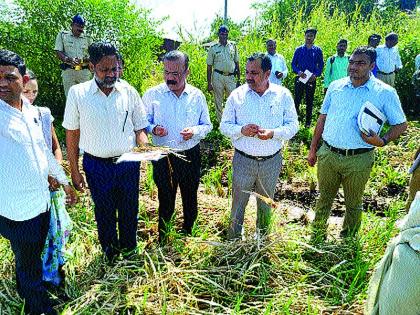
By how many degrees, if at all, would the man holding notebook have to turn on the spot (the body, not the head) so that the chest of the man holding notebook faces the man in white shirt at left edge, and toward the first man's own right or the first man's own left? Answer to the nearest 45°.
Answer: approximately 45° to the first man's own right

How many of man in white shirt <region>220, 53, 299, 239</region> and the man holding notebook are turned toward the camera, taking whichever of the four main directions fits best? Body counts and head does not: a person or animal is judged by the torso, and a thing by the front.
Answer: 2

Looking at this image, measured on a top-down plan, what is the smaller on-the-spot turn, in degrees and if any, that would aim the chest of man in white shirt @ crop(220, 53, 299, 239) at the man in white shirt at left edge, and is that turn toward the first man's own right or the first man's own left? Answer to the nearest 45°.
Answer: approximately 45° to the first man's own right

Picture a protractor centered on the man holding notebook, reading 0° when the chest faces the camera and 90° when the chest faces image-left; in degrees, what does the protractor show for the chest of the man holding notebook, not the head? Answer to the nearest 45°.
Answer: approximately 0°

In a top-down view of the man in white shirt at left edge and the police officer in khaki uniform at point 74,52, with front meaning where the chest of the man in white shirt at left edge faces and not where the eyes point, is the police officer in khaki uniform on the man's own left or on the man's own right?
on the man's own left

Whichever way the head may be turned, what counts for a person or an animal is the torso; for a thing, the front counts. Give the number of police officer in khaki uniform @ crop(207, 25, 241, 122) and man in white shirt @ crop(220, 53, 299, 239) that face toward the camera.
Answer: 2

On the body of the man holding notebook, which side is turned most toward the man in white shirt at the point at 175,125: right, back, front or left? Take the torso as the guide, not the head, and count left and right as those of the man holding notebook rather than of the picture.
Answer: right

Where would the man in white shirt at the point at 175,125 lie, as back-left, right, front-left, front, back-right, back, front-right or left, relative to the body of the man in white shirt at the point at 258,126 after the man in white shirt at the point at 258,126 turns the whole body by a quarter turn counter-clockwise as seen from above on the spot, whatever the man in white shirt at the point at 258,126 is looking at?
back

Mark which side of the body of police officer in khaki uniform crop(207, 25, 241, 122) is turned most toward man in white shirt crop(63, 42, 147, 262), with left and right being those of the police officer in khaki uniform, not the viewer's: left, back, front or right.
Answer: front

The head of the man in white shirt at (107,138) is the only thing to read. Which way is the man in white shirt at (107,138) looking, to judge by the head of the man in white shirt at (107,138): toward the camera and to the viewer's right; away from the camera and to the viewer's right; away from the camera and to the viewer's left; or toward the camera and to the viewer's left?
toward the camera and to the viewer's right
